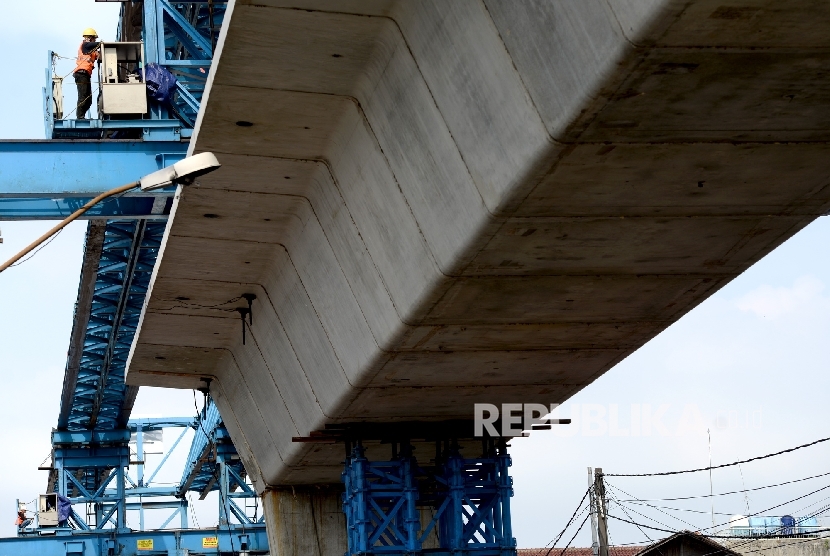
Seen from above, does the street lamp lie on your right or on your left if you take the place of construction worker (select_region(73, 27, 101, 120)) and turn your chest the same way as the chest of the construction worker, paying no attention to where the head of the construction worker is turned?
on your right

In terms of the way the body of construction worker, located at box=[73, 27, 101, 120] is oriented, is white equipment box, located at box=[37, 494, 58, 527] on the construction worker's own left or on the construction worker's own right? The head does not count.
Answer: on the construction worker's own left

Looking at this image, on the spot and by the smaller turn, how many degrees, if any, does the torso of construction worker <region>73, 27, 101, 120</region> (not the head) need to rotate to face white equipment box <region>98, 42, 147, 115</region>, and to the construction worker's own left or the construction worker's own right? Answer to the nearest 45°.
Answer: approximately 45° to the construction worker's own right

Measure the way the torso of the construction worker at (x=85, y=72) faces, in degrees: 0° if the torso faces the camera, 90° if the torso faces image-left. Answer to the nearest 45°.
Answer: approximately 270°
